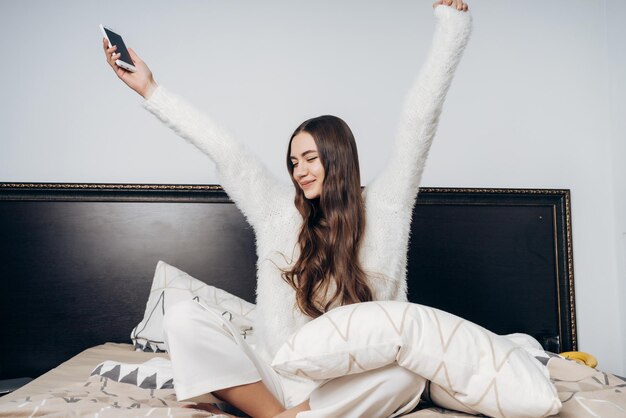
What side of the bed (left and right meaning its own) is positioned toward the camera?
front

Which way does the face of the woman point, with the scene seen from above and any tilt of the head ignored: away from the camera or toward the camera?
toward the camera
